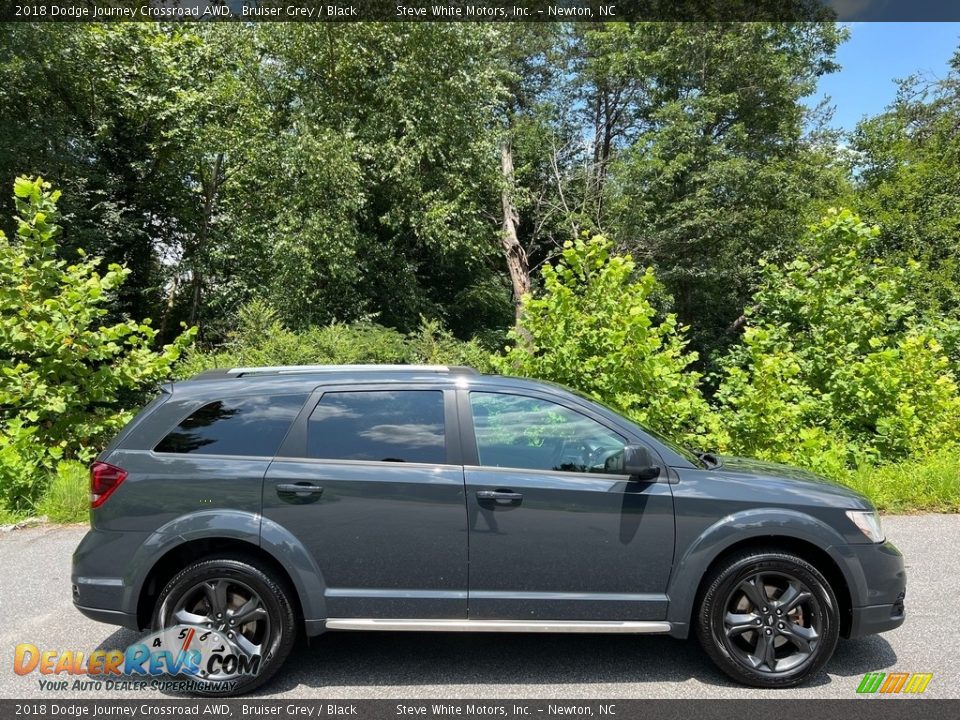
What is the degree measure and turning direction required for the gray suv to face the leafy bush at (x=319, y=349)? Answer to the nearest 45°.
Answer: approximately 90° to its left

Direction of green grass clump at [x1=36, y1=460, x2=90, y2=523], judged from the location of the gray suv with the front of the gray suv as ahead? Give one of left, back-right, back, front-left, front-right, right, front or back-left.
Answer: back-left

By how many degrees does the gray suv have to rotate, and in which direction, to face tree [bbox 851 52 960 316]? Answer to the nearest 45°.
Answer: approximately 45° to its left

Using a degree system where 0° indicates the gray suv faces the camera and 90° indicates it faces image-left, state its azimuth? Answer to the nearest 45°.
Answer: approximately 270°

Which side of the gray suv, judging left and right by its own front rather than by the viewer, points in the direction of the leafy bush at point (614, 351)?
left

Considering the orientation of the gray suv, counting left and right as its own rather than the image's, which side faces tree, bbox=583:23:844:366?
left

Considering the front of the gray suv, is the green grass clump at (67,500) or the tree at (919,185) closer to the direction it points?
the tree

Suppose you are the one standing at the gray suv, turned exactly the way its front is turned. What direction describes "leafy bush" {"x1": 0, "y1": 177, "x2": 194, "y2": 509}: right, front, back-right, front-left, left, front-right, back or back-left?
back-left

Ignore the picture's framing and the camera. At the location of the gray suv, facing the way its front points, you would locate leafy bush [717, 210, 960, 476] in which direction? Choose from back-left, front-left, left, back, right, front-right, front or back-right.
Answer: front-left

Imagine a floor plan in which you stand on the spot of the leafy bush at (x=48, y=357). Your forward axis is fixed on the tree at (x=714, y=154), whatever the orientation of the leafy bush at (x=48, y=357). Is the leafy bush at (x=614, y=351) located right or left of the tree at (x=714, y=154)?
right

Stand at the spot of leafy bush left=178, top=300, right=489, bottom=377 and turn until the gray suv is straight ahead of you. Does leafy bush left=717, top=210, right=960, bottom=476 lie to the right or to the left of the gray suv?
left
